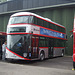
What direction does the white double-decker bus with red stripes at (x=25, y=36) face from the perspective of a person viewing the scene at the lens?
facing the viewer and to the left of the viewer
